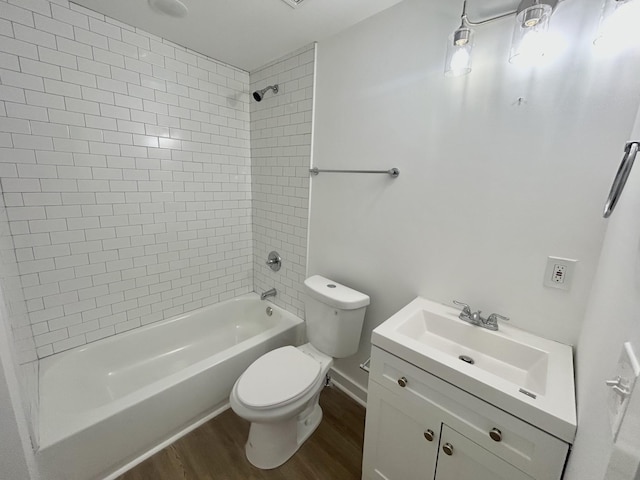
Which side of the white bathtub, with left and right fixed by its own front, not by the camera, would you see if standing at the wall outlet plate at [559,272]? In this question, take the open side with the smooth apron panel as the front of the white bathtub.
front

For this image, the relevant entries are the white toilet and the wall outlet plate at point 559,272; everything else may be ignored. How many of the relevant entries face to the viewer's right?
0

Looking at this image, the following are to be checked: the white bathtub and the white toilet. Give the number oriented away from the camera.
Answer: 0

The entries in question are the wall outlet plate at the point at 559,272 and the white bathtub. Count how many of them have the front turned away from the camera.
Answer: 0

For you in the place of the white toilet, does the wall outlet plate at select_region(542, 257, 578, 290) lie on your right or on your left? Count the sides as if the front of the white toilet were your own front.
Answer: on your left
